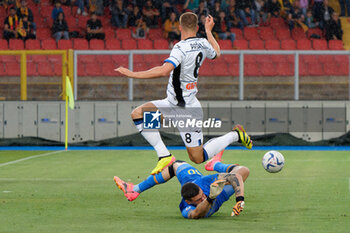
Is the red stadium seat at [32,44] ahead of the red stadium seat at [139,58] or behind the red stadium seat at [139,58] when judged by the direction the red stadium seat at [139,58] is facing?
behind

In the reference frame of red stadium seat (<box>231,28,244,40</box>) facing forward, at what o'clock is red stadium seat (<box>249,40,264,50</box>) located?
red stadium seat (<box>249,40,264,50</box>) is roughly at 11 o'clock from red stadium seat (<box>231,28,244,40</box>).

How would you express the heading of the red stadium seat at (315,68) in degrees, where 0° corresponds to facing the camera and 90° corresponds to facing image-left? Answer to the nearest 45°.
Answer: approximately 0°

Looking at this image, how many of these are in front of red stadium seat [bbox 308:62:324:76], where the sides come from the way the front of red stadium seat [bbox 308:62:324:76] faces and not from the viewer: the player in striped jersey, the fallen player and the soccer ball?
3

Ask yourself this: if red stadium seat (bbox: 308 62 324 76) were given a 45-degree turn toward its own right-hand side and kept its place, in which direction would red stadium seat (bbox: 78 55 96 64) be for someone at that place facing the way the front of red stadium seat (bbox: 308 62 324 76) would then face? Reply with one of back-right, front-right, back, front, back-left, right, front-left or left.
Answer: front-right

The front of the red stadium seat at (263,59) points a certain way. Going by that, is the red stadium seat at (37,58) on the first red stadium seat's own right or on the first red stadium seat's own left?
on the first red stadium seat's own right

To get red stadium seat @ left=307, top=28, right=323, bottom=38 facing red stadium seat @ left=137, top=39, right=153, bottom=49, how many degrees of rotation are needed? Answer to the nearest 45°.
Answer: approximately 45° to its right

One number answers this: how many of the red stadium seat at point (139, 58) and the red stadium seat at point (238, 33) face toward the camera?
2

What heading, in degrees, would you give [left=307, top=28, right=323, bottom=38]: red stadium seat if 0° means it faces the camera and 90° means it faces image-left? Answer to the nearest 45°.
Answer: approximately 0°

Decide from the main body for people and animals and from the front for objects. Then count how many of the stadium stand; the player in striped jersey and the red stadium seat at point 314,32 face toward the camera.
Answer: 2

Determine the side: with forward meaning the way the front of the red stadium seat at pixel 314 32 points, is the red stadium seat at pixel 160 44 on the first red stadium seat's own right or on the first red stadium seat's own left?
on the first red stadium seat's own right

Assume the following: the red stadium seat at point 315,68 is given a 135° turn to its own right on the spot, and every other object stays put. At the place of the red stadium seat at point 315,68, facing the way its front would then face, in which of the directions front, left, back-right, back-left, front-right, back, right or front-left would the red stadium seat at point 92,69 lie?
front-left

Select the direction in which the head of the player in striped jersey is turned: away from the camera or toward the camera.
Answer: away from the camera

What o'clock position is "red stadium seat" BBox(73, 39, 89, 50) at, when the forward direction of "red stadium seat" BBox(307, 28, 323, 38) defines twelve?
"red stadium seat" BBox(73, 39, 89, 50) is roughly at 2 o'clock from "red stadium seat" BBox(307, 28, 323, 38).
